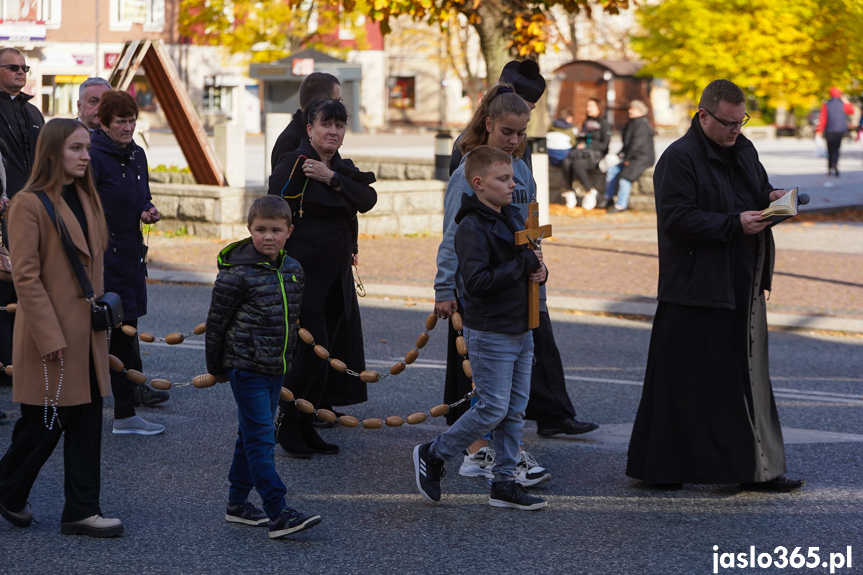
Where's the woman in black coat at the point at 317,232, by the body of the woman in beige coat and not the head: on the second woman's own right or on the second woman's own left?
on the second woman's own left

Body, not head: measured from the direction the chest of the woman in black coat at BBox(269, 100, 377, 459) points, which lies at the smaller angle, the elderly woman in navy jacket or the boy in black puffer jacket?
the boy in black puffer jacket

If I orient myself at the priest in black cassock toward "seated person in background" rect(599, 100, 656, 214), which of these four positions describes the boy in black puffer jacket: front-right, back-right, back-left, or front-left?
back-left

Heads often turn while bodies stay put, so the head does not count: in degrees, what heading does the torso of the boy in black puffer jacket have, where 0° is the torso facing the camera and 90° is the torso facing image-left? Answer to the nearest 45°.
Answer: approximately 315°

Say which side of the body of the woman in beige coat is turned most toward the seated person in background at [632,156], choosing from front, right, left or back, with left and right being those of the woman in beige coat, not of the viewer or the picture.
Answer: left

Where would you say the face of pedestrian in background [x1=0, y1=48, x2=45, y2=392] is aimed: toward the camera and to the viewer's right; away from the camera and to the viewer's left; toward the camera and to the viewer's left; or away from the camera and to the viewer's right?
toward the camera and to the viewer's right
